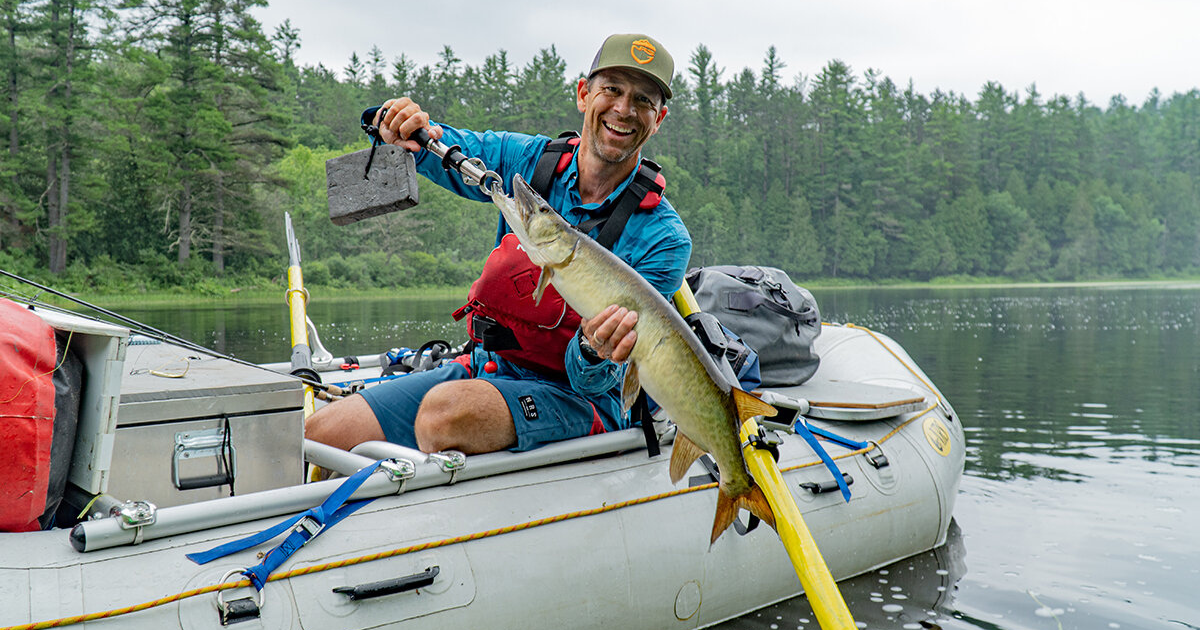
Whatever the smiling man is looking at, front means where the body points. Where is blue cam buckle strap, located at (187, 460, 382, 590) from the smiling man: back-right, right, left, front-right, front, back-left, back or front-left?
front

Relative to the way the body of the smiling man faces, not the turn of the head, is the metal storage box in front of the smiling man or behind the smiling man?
in front

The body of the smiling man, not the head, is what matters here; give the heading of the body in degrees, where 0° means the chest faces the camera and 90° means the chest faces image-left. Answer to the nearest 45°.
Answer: approximately 45°
